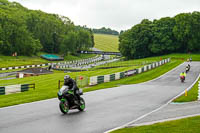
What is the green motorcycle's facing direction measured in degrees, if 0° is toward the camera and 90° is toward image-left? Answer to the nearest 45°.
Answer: approximately 45°

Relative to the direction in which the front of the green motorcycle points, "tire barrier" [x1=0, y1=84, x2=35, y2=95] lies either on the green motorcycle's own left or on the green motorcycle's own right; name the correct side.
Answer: on the green motorcycle's own right
